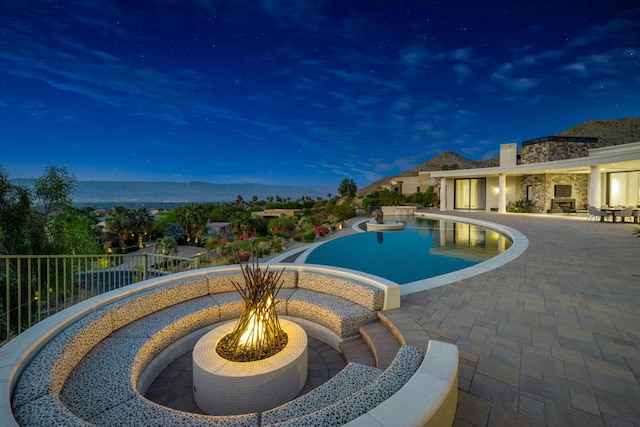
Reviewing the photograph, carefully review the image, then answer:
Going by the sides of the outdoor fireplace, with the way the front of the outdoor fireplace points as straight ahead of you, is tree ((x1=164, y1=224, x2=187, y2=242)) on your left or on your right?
on your right

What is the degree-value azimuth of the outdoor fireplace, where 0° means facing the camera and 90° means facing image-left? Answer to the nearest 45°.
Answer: approximately 0°

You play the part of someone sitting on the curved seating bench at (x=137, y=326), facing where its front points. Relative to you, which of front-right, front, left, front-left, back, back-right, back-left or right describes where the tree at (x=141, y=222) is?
back-left

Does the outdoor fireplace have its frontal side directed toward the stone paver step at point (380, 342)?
yes

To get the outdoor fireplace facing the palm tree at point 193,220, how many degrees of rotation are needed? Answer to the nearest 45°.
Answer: approximately 90° to its right
